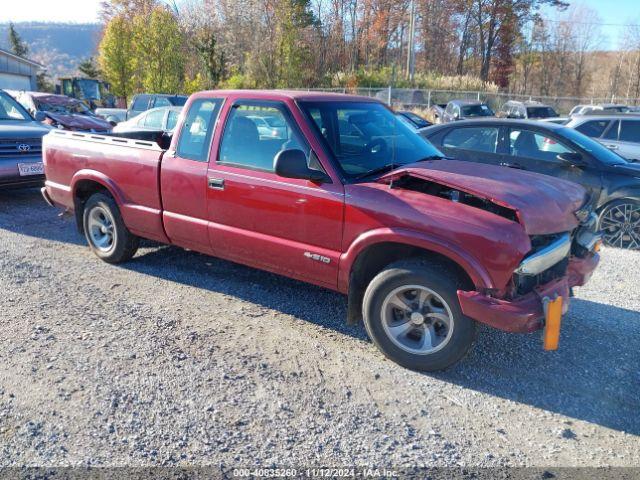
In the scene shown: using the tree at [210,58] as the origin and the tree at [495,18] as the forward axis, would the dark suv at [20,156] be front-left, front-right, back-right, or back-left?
back-right

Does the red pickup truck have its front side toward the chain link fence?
no

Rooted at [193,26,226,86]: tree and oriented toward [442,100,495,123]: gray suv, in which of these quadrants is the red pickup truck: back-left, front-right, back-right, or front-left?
front-right

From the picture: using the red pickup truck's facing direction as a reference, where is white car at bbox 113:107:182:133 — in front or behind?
behind

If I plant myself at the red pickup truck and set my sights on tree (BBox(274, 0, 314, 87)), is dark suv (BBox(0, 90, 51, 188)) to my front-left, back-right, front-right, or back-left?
front-left

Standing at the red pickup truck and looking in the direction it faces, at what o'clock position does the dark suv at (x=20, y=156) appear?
The dark suv is roughly at 6 o'clock from the red pickup truck.

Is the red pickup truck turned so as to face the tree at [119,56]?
no

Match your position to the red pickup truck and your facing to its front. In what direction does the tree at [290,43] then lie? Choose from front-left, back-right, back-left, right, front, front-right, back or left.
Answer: back-left

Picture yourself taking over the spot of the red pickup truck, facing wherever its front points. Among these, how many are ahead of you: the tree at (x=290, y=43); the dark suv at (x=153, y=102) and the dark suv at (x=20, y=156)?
0

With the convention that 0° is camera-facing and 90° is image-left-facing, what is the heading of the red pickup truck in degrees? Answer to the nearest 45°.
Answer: approximately 315°

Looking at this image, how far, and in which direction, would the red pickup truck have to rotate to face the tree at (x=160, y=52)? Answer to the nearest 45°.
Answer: approximately 135° to its left

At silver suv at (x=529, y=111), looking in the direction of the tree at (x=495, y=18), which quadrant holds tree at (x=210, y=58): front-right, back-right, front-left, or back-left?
front-left

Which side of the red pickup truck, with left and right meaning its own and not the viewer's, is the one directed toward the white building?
back

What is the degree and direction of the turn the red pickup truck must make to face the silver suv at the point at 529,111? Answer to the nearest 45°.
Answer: approximately 90° to its left

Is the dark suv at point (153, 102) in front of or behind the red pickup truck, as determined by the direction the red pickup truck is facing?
behind

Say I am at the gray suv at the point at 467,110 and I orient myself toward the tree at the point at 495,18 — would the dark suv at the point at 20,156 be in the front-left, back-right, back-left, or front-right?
back-left
